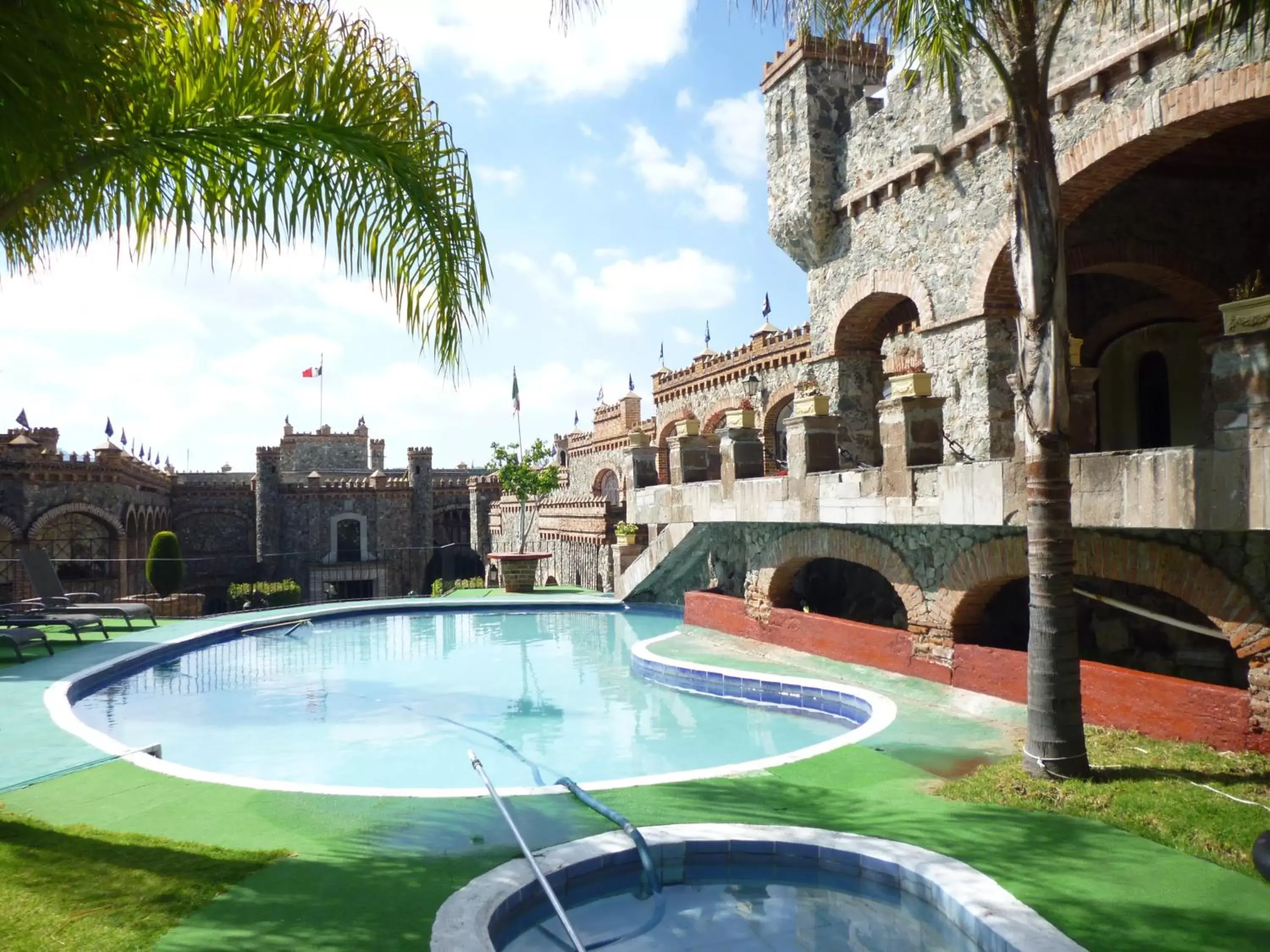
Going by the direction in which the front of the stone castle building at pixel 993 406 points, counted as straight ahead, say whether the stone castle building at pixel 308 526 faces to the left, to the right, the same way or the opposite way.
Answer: to the left

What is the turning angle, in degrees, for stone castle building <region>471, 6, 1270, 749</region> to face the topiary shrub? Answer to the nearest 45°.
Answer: approximately 90° to its right

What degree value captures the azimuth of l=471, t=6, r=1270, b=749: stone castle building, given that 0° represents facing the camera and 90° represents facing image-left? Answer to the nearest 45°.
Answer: approximately 45°

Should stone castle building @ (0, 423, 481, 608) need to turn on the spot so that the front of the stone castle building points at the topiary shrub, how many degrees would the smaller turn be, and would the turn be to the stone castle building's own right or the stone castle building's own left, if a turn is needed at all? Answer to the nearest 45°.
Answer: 0° — it already faces it

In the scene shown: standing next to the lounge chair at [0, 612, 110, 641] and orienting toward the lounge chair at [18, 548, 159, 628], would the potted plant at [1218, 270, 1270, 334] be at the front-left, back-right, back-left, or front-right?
back-right

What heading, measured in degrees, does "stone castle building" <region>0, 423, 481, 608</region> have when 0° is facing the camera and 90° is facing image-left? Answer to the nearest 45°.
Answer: approximately 0°
